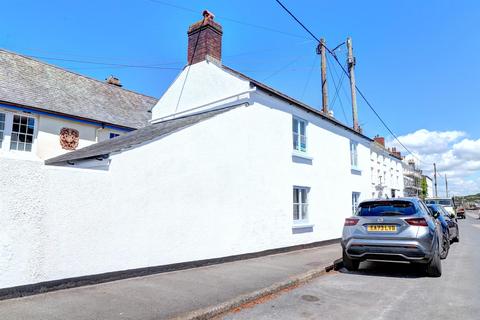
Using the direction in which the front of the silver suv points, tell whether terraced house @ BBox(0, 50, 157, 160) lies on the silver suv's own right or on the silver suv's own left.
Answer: on the silver suv's own left

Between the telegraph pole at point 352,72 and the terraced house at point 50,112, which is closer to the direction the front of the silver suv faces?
the telegraph pole

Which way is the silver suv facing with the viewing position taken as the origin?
facing away from the viewer

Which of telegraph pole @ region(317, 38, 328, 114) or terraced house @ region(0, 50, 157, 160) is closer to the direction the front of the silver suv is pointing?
the telegraph pole

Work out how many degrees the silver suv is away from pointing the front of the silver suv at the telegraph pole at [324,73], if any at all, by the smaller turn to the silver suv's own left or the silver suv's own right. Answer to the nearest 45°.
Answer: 0° — it already faces it
